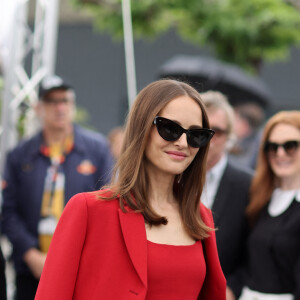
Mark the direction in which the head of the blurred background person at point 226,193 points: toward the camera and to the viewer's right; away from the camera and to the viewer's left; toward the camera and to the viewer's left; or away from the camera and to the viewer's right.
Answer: toward the camera and to the viewer's left

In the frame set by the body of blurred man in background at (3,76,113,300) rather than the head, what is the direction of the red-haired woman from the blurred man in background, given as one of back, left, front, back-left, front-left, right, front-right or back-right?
front-left

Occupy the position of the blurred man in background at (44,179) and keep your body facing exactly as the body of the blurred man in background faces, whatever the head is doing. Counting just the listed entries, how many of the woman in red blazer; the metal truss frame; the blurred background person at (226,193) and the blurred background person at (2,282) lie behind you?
1

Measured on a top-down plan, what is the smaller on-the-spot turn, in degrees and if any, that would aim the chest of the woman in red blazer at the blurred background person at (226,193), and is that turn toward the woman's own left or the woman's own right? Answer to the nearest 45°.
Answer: approximately 135° to the woman's own left

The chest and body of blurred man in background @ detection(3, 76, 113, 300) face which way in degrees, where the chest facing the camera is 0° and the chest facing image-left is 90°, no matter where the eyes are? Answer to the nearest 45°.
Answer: approximately 0°

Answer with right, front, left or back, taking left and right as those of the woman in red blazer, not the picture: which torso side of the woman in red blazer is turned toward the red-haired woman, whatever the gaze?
left
